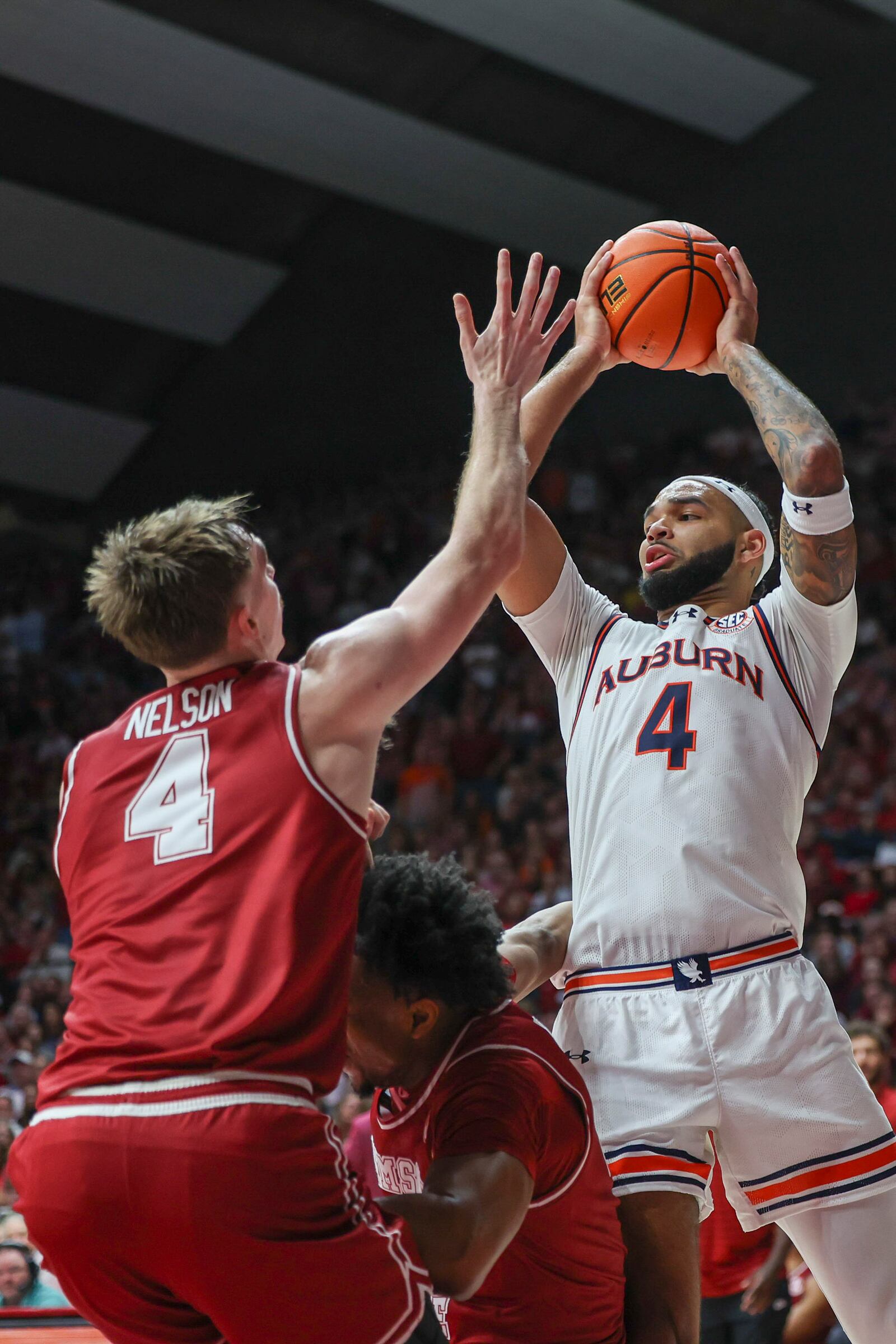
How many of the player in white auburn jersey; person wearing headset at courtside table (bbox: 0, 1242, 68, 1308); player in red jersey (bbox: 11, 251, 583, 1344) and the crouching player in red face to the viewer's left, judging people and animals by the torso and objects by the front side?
1

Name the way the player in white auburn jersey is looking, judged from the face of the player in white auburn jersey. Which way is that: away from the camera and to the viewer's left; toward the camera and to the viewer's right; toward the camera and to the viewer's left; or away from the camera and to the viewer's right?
toward the camera and to the viewer's left

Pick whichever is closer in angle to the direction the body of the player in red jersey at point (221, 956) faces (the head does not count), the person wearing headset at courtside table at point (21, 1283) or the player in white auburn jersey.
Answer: the player in white auburn jersey

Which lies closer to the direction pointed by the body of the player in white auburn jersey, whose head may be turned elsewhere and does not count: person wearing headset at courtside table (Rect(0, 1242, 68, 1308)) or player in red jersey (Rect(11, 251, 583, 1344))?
the player in red jersey

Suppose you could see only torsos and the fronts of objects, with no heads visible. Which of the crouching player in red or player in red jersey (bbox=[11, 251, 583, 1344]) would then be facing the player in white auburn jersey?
the player in red jersey

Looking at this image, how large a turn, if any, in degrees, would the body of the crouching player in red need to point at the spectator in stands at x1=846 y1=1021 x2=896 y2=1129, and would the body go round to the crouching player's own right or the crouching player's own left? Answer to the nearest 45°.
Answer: approximately 135° to the crouching player's own right

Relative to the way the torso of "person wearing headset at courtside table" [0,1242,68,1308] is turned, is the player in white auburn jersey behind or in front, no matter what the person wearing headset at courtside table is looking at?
in front

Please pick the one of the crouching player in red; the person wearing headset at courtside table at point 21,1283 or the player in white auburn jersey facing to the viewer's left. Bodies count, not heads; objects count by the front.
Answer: the crouching player in red

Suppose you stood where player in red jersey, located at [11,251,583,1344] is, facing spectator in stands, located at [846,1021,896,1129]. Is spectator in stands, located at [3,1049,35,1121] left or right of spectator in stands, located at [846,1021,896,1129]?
left

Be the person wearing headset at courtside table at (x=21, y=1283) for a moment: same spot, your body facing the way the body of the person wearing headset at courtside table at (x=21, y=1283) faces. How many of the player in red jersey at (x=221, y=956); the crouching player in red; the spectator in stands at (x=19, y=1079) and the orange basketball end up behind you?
1

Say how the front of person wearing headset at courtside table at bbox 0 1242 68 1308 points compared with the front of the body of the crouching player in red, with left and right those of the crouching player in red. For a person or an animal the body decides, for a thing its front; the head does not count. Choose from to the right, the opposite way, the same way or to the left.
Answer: to the left

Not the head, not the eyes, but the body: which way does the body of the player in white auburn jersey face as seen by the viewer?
toward the camera

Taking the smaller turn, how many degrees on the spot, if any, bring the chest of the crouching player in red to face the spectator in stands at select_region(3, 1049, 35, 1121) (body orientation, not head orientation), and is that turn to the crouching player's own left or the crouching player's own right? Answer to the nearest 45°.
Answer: approximately 45° to the crouching player's own right

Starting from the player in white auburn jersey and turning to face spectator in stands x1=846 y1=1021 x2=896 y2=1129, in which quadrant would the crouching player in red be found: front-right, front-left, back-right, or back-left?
back-left
